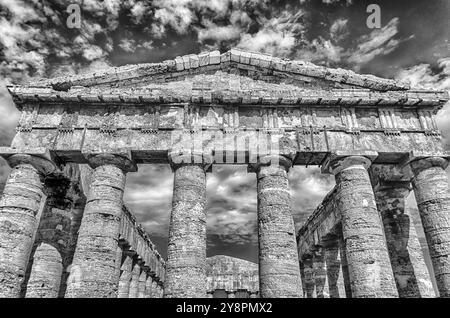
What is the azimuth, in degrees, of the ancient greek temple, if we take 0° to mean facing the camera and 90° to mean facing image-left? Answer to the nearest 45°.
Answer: approximately 0°
